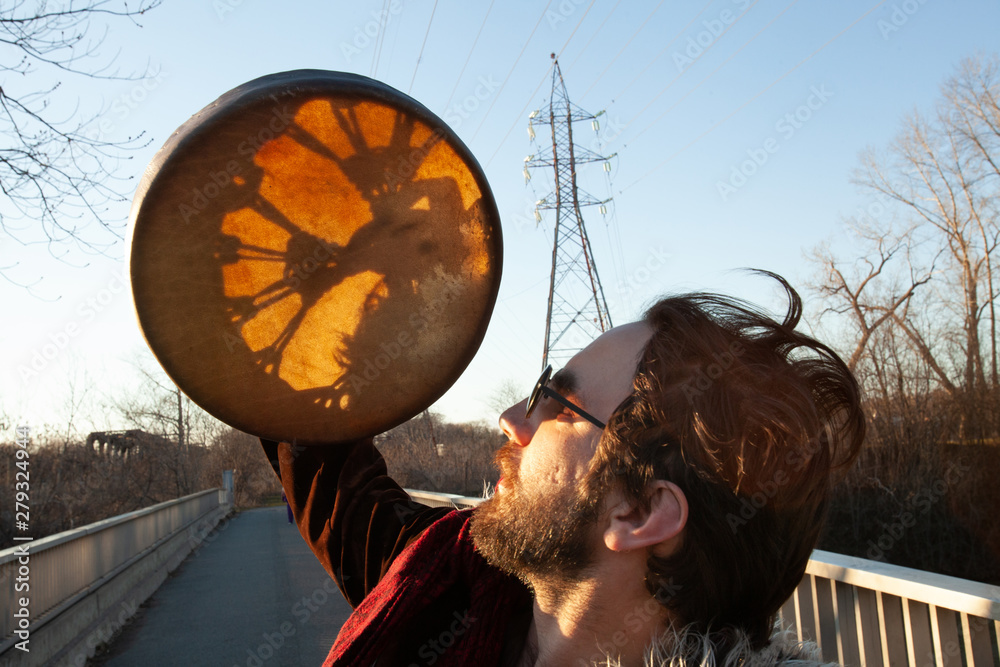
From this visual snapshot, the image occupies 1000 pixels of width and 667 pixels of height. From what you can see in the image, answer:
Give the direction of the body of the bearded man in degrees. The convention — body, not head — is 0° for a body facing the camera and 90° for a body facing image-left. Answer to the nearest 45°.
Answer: approximately 90°

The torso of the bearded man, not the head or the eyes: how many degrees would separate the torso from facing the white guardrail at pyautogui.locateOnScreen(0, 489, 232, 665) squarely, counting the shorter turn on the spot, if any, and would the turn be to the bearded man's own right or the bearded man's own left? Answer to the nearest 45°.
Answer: approximately 45° to the bearded man's own right

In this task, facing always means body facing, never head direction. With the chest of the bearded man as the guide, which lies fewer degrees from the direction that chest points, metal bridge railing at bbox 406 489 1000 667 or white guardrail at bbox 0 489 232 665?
the white guardrail

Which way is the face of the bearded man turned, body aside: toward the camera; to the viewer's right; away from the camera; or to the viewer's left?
to the viewer's left
